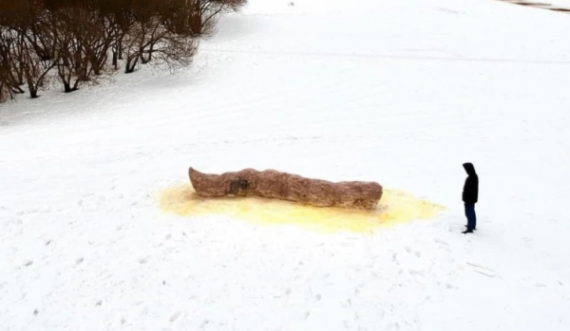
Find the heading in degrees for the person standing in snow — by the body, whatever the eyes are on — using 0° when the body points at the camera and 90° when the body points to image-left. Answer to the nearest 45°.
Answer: approximately 90°

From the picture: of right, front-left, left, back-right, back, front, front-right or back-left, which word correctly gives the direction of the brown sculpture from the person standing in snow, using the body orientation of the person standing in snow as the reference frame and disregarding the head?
front
